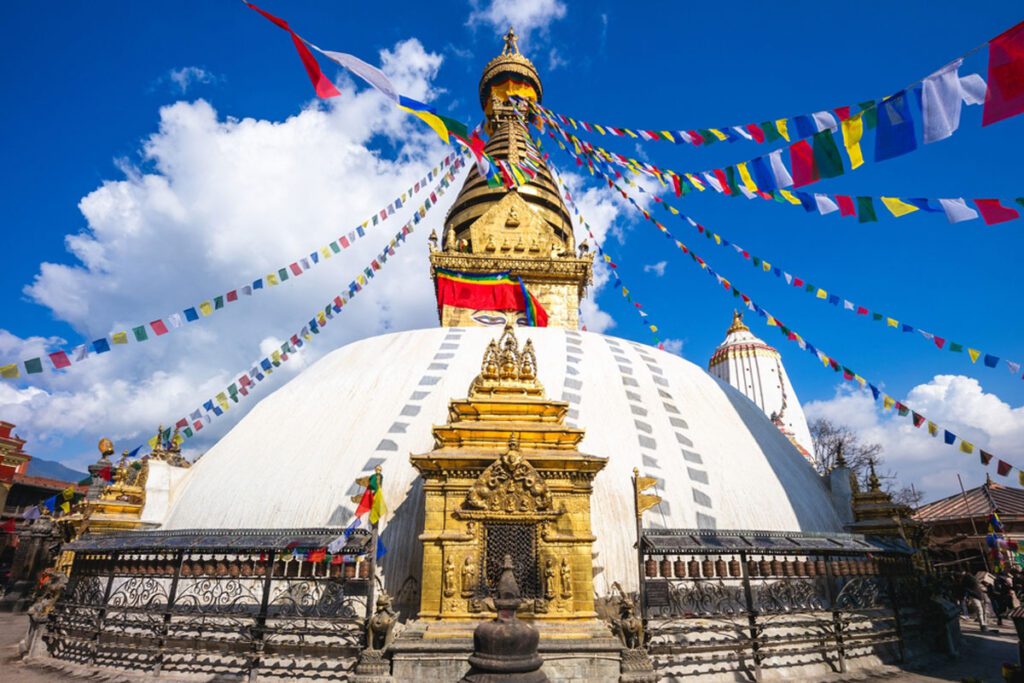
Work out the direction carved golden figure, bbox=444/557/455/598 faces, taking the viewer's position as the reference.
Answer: facing the viewer

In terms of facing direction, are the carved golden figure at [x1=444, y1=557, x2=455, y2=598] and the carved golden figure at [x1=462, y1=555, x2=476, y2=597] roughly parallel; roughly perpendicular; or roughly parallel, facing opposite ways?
roughly parallel

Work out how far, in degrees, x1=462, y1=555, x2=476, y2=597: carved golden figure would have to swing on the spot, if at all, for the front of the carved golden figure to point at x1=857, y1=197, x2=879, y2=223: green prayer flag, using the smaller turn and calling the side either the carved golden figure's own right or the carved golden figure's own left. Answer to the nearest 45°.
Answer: approximately 90° to the carved golden figure's own left

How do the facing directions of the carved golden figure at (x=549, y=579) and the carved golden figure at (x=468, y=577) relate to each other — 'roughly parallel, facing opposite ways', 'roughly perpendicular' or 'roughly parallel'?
roughly parallel

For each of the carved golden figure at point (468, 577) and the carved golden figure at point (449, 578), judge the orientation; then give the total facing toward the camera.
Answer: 2

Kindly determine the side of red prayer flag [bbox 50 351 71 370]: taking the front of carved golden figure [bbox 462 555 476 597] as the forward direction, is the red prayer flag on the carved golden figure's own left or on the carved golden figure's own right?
on the carved golden figure's own right

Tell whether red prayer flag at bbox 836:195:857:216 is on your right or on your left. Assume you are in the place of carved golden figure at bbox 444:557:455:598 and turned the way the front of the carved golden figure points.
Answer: on your left

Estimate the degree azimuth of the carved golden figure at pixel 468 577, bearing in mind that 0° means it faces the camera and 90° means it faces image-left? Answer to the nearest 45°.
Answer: approximately 0°

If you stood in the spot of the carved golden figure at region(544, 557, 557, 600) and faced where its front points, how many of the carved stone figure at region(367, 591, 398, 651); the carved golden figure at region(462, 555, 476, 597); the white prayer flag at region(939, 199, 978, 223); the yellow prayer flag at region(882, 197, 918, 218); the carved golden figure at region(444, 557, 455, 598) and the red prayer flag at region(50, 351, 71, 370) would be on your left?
2

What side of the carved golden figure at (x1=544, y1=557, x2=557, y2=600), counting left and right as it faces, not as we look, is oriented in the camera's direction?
front

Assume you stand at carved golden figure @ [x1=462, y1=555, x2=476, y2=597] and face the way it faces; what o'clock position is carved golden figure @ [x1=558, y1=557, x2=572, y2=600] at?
carved golden figure @ [x1=558, y1=557, x2=572, y2=600] is roughly at 9 o'clock from carved golden figure @ [x1=462, y1=555, x2=476, y2=597].
